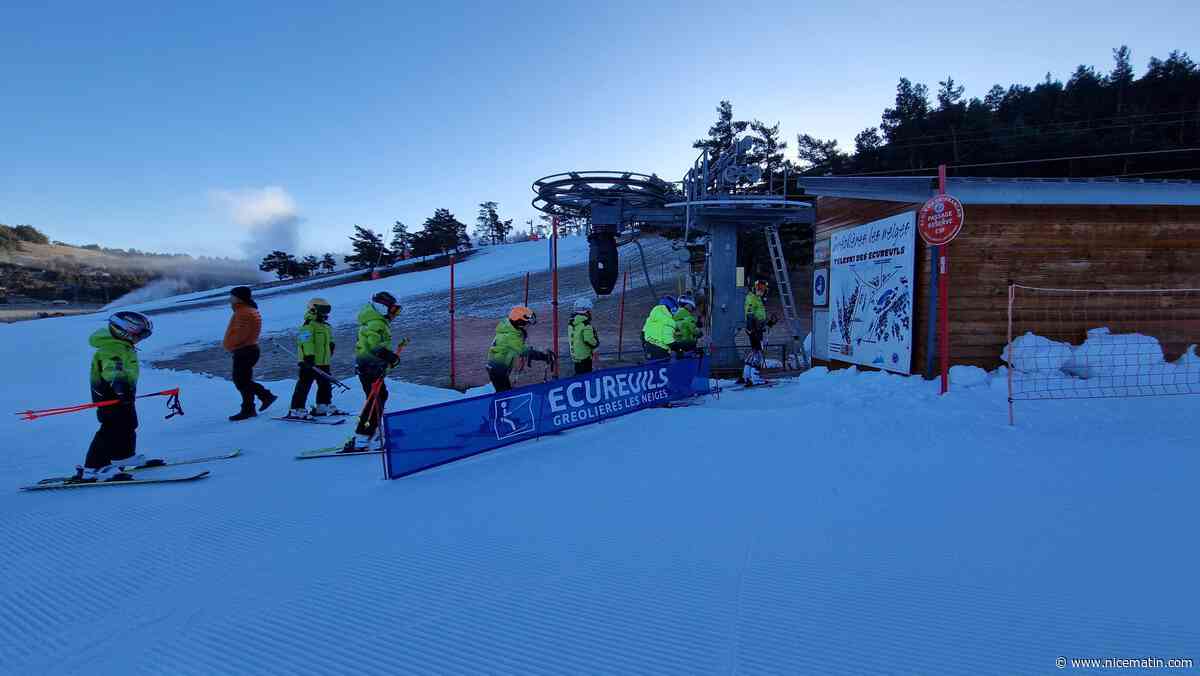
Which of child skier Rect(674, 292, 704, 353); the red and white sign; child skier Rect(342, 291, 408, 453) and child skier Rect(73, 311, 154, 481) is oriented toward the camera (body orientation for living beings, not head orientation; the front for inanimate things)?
the red and white sign

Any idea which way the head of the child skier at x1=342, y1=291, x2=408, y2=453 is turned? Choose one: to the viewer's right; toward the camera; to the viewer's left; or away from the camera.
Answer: to the viewer's right

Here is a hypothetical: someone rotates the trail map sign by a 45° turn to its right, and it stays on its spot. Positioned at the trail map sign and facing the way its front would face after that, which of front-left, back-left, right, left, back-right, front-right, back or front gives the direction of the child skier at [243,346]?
front-left

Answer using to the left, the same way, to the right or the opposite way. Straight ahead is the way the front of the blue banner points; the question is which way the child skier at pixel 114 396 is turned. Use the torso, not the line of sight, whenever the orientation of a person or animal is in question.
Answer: to the left

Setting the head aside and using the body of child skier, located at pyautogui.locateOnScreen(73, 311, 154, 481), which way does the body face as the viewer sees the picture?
to the viewer's right

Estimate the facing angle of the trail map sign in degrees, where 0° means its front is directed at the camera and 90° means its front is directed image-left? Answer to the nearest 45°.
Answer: approximately 45°

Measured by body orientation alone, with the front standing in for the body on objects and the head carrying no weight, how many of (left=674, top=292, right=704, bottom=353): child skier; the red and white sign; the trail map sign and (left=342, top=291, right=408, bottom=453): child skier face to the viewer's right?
2

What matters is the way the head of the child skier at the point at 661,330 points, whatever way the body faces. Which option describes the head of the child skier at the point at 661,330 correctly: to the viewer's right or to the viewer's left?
to the viewer's right

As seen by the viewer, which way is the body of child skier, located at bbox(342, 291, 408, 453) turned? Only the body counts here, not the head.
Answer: to the viewer's right
